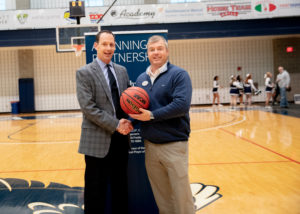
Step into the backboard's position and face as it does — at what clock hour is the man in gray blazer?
The man in gray blazer is roughly at 12 o'clock from the backboard.

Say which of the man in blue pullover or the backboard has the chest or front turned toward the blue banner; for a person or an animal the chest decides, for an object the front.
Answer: the backboard

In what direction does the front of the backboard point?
toward the camera

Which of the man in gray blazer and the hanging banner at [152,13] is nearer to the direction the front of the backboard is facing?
the man in gray blazer

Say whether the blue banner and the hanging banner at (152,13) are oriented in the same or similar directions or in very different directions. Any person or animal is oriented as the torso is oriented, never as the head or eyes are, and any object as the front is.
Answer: same or similar directions

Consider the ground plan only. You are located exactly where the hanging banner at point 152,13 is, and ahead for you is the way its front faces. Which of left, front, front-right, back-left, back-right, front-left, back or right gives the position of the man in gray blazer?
front

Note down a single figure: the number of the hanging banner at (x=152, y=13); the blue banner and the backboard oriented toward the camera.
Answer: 3

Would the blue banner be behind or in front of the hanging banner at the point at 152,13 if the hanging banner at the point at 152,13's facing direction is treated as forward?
in front

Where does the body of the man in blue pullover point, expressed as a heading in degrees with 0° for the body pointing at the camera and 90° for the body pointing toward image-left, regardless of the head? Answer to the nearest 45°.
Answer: approximately 45°

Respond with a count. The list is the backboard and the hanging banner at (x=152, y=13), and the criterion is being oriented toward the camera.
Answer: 2

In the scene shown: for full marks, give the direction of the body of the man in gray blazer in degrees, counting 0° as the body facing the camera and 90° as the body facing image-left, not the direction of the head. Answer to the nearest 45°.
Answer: approximately 315°

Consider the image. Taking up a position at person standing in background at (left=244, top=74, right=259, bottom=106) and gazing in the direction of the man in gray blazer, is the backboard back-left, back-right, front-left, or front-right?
front-right

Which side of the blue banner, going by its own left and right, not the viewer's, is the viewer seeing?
front

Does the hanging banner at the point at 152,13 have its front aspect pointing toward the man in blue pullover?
yes

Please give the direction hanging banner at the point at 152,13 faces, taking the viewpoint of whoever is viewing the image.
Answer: facing the viewer
